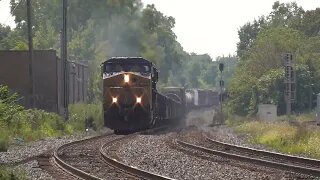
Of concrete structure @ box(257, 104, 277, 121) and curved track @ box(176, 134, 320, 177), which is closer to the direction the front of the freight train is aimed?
the curved track

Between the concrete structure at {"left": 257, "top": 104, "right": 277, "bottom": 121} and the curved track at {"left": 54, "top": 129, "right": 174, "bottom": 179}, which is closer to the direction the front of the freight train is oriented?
the curved track

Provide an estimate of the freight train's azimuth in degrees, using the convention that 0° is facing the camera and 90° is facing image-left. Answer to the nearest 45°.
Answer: approximately 0°

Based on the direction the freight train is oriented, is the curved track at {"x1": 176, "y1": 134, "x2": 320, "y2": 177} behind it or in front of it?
in front

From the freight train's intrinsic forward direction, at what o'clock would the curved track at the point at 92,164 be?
The curved track is roughly at 12 o'clock from the freight train.

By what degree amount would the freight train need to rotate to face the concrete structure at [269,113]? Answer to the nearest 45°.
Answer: approximately 135° to its left

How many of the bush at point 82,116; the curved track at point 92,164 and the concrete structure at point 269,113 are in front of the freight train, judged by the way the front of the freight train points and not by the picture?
1
